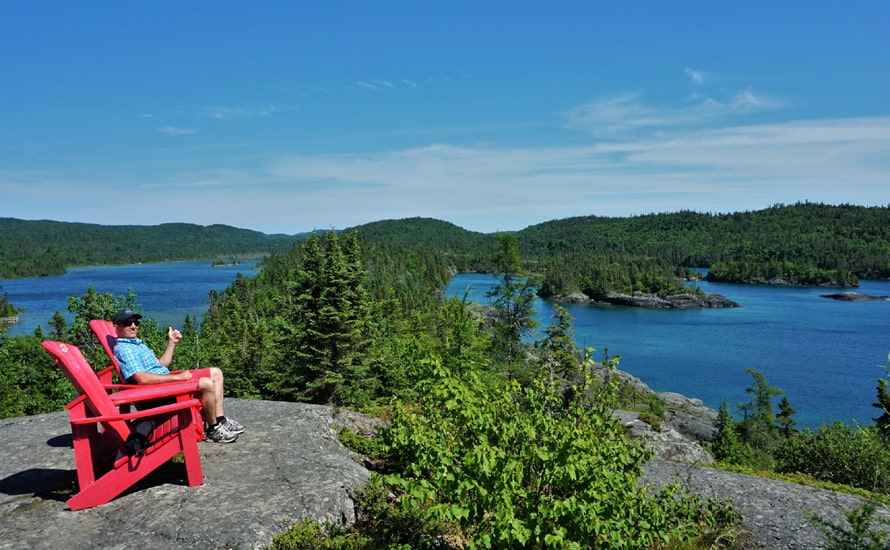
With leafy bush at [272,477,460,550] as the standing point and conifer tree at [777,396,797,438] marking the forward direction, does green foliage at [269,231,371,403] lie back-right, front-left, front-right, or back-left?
front-left

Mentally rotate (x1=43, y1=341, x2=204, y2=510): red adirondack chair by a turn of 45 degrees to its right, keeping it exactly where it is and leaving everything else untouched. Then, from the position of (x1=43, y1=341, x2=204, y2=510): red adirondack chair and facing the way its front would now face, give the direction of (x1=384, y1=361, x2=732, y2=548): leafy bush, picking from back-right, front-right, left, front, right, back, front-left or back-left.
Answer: front

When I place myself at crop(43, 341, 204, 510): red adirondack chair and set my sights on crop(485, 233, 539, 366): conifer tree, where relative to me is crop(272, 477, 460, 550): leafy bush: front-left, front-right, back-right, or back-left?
front-right

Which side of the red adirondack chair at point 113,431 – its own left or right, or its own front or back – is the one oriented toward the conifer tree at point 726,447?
front

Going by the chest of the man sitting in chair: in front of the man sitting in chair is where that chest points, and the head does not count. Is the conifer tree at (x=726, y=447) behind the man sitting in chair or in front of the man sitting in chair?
in front

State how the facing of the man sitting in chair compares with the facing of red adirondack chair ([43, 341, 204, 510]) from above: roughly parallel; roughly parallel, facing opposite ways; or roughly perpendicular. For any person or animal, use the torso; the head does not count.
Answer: roughly parallel

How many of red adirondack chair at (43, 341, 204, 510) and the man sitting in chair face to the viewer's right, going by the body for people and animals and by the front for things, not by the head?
2

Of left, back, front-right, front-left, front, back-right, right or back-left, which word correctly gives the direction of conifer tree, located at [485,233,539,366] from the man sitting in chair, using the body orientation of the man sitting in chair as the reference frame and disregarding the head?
front-left

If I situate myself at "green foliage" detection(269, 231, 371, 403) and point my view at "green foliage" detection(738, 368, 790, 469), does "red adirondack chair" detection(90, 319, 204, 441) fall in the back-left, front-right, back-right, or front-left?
back-right

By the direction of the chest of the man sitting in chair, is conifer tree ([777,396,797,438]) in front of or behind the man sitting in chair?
in front

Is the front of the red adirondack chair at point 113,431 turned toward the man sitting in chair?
no

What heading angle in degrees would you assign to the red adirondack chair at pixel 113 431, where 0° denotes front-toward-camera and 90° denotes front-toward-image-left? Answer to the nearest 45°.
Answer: approximately 270°

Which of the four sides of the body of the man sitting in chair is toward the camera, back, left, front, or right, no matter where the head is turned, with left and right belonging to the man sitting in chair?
right

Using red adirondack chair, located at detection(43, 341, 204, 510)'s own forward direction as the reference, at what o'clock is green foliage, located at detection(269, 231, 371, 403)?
The green foliage is roughly at 10 o'clock from the red adirondack chair.

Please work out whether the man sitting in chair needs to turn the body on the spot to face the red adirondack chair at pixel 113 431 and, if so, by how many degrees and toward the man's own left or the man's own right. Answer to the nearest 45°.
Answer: approximately 135° to the man's own right

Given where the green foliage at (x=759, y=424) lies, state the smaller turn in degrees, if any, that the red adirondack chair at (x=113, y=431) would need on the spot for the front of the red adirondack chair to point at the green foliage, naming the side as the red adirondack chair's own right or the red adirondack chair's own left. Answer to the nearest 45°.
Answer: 0° — it already faces it
